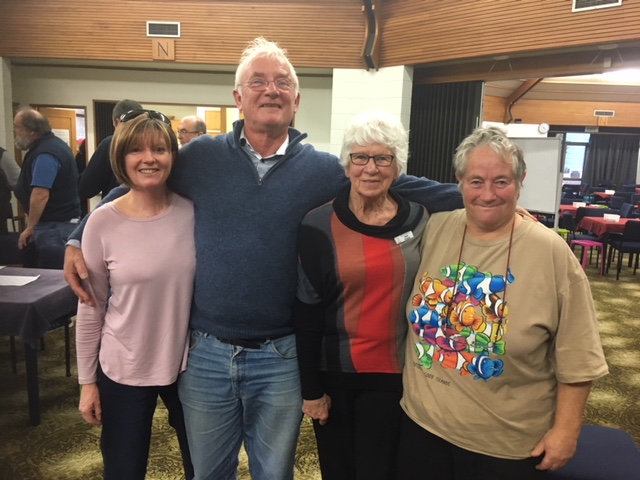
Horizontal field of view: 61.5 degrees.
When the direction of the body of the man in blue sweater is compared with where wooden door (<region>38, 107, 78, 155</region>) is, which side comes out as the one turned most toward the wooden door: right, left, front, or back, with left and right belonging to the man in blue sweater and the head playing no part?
back

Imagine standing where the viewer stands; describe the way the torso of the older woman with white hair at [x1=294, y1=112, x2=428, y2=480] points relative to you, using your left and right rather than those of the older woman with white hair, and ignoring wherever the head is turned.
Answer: facing the viewer

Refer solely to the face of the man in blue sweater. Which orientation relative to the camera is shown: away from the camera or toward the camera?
toward the camera

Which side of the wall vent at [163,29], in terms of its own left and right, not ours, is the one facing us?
front

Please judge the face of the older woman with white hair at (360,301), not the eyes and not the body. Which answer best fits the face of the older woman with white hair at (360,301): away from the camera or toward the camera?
toward the camera

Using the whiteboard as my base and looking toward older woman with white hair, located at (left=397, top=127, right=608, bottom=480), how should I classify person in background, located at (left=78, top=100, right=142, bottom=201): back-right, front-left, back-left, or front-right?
front-right

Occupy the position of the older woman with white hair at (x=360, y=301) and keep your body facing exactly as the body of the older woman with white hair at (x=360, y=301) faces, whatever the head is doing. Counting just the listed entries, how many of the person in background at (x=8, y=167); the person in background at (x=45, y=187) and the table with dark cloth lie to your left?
0

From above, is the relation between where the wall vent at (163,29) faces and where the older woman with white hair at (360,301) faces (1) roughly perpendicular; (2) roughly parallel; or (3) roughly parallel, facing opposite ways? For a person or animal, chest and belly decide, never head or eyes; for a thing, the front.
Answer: roughly parallel

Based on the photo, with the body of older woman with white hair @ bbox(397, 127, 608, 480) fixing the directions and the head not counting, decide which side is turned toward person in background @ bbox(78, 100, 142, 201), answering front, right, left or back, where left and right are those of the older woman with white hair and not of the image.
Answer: right

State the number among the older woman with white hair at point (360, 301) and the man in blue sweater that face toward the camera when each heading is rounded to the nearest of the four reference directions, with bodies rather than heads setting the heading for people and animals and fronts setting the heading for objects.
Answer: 2

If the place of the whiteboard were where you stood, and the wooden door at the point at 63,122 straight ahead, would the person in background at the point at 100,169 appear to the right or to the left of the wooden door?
left

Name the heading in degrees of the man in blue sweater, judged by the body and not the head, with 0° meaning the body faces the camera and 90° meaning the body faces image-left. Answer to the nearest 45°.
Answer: approximately 0°
